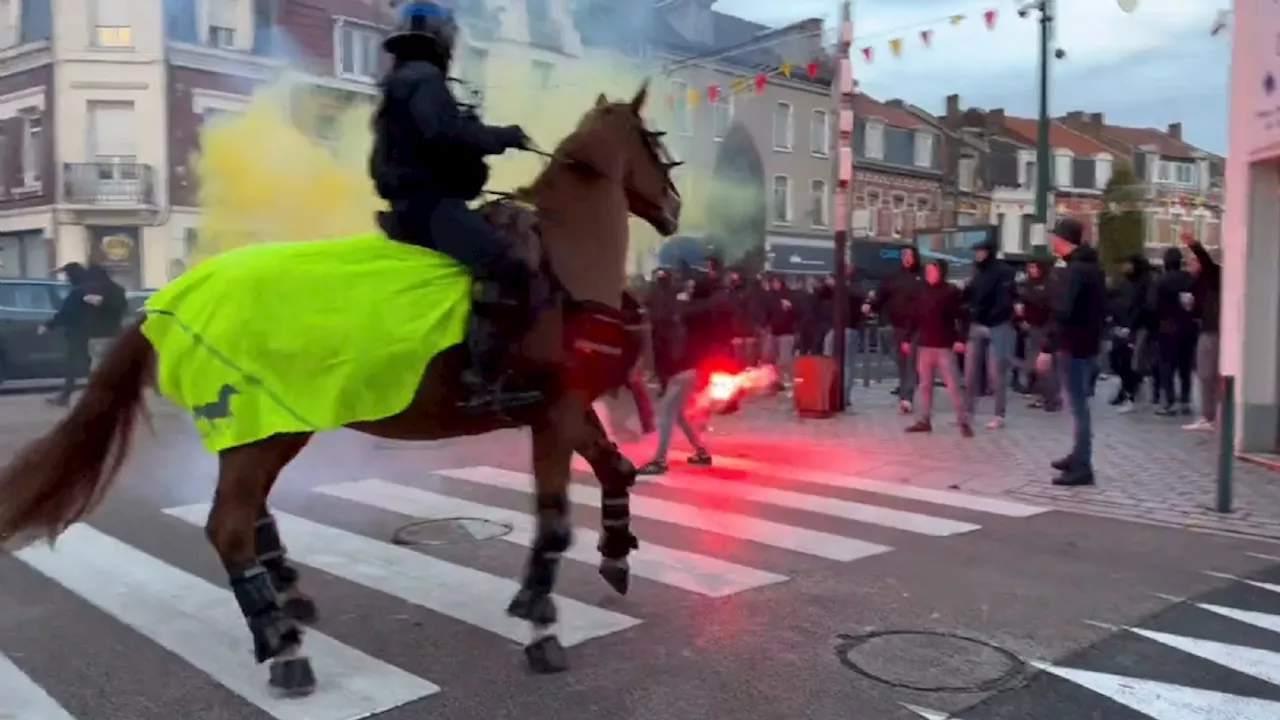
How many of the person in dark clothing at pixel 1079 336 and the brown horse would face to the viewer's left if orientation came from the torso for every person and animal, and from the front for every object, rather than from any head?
1

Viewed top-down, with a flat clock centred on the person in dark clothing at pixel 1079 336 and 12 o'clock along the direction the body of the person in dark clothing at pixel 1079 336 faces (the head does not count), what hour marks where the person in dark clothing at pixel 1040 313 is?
the person in dark clothing at pixel 1040 313 is roughly at 3 o'clock from the person in dark clothing at pixel 1079 336.

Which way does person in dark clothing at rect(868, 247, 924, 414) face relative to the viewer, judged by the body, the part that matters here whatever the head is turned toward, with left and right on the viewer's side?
facing the viewer and to the left of the viewer

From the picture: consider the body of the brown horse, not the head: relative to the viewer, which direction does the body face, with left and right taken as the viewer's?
facing to the right of the viewer

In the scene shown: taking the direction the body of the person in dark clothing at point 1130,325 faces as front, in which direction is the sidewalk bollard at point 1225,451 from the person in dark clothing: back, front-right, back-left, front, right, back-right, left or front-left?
front-left

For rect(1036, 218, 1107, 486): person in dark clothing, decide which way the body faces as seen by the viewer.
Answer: to the viewer's left

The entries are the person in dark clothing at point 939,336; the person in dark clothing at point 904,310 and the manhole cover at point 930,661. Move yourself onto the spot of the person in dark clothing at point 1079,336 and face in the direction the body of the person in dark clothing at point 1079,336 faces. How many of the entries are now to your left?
1

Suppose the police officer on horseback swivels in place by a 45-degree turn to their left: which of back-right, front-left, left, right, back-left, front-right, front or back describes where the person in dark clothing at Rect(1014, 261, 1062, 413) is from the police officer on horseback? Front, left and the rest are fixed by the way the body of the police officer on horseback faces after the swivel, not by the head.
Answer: front

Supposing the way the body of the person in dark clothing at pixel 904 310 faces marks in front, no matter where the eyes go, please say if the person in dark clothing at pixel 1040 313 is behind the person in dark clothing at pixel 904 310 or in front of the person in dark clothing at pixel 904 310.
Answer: behind

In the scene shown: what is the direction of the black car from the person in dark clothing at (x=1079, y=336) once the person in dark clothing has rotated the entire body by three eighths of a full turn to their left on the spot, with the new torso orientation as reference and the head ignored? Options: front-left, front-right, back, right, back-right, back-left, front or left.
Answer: back-right

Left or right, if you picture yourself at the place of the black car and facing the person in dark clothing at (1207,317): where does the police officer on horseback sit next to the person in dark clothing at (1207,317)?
right

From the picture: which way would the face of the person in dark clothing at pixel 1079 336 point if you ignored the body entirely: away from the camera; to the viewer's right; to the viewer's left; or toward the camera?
to the viewer's left

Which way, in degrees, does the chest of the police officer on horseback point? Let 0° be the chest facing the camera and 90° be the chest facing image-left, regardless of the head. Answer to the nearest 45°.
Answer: approximately 270°
